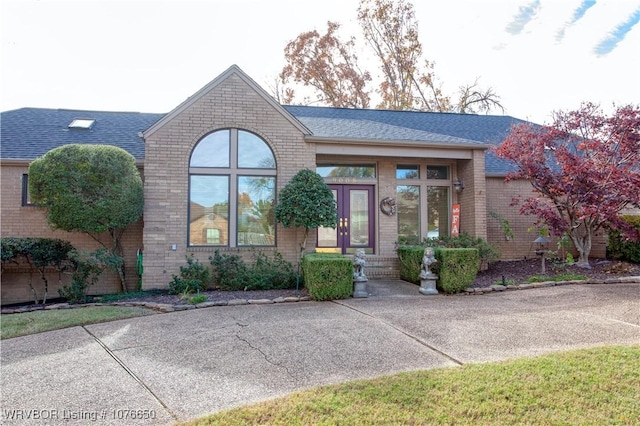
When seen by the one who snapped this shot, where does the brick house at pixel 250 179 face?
facing the viewer

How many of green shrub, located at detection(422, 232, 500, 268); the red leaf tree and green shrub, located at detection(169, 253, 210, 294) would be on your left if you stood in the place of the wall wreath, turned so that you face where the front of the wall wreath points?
2

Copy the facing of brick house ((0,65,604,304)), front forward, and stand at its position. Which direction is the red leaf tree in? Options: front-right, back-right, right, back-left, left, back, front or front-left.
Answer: left

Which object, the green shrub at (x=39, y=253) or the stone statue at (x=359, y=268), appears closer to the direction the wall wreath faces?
the stone statue

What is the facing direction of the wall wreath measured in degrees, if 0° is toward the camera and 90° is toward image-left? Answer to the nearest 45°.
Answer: approximately 0°

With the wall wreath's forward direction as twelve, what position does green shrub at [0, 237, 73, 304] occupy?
The green shrub is roughly at 2 o'clock from the wall wreath.

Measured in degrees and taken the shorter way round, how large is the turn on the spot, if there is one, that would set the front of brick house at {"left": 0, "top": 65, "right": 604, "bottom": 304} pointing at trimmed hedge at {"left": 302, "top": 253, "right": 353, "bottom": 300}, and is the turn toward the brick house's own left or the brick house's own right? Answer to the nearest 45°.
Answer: approximately 45° to the brick house's own left

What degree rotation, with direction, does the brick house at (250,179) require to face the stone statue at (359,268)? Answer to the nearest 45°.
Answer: approximately 45° to its left

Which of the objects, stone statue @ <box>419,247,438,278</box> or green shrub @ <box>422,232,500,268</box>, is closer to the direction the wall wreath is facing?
the stone statue
